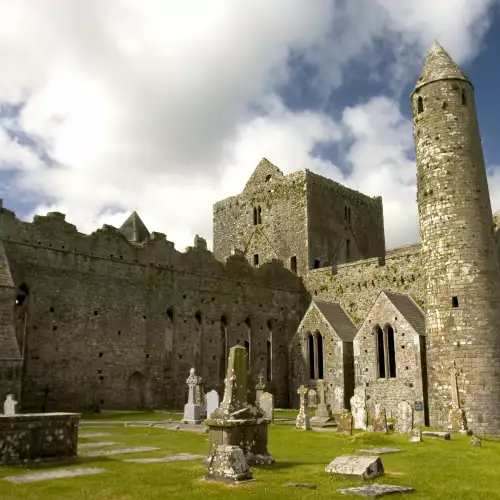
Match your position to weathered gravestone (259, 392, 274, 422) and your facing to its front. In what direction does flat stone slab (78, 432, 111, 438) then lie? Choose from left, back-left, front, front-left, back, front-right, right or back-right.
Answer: front-right

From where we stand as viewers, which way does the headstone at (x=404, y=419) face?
facing the viewer

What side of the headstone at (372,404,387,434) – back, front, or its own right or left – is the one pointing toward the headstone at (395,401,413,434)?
left

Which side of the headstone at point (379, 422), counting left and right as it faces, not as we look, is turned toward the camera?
front

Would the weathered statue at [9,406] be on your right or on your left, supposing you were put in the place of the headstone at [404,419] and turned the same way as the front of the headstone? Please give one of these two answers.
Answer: on your right

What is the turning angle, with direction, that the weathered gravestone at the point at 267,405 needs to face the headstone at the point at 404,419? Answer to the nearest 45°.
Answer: approximately 45° to its left

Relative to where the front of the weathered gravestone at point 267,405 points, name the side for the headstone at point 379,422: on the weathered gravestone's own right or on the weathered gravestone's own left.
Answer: on the weathered gravestone's own left

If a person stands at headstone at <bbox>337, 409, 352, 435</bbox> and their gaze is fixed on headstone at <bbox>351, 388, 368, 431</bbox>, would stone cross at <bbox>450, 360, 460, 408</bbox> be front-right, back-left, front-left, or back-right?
front-right

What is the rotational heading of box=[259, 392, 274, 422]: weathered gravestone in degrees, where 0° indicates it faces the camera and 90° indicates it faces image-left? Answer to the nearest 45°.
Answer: approximately 0°
